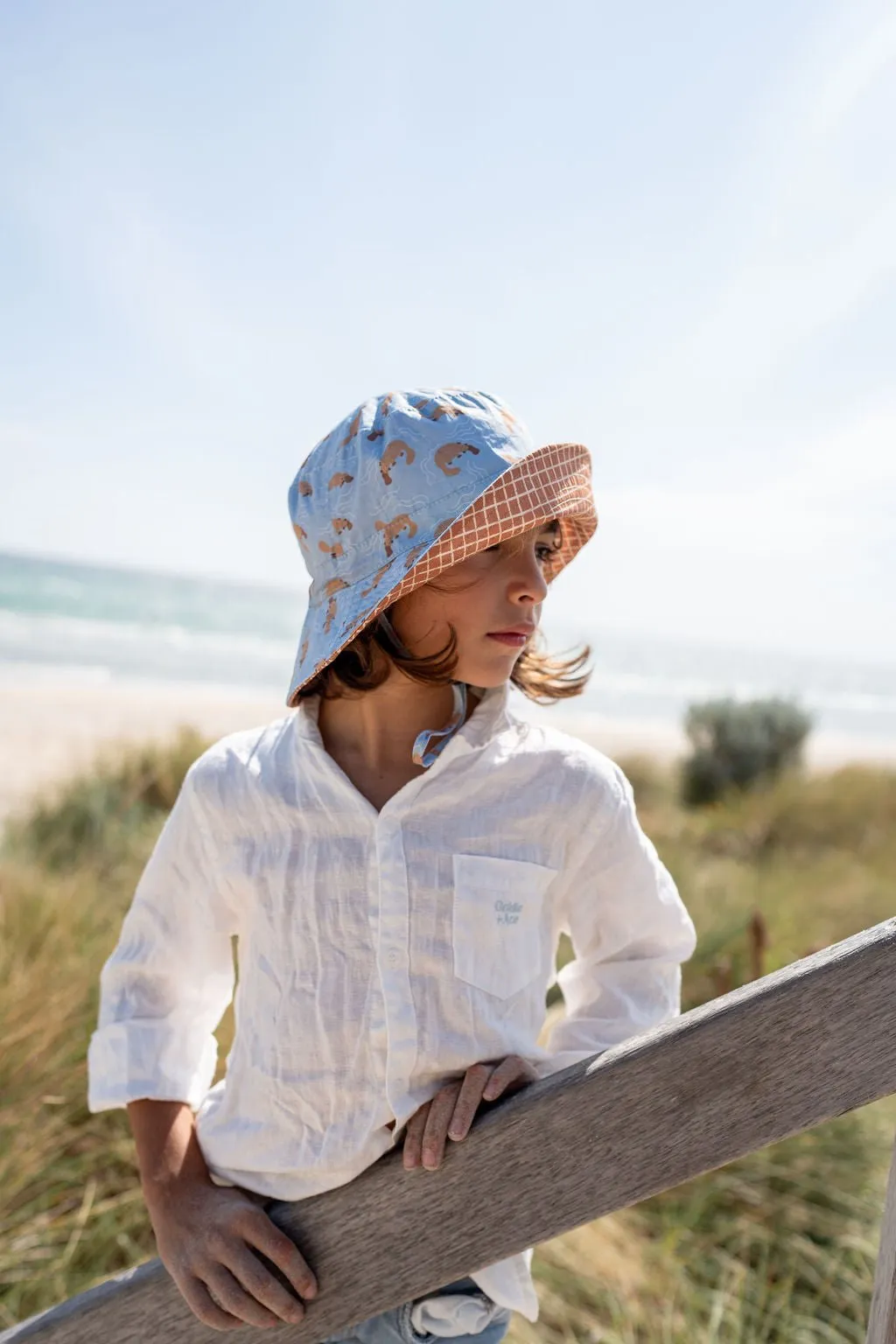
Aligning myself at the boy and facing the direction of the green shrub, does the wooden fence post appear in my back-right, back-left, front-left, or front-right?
back-right

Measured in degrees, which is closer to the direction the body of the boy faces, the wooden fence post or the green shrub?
the wooden fence post

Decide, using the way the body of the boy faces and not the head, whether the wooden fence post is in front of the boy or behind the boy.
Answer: in front

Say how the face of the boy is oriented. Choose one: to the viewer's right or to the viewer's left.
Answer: to the viewer's right

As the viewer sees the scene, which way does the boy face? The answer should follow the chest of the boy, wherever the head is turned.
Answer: toward the camera

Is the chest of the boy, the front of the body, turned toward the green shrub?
no
